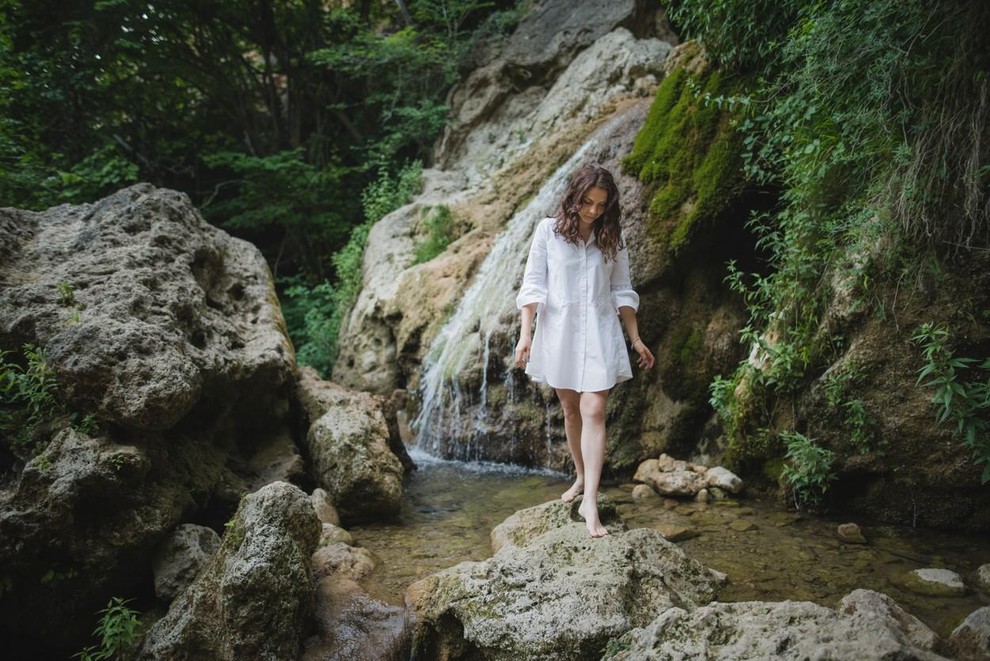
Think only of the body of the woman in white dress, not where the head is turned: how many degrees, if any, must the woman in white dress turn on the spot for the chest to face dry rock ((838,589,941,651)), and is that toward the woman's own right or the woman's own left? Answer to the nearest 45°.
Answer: approximately 45° to the woman's own left

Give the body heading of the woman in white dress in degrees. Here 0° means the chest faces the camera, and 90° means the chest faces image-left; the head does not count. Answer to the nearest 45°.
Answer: approximately 0°

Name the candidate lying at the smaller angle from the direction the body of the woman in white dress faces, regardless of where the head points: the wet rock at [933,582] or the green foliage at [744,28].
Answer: the wet rock

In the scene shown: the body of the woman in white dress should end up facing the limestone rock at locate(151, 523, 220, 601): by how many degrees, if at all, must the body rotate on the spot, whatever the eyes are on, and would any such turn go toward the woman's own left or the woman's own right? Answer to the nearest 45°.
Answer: approximately 90° to the woman's own right

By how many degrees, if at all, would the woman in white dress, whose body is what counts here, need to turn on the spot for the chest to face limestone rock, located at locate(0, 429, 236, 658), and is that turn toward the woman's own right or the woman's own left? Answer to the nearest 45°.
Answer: approximately 45° to the woman's own right

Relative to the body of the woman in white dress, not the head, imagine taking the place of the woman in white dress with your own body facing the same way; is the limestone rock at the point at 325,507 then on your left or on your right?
on your right

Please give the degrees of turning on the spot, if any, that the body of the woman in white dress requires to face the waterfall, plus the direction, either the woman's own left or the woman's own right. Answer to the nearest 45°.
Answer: approximately 180°

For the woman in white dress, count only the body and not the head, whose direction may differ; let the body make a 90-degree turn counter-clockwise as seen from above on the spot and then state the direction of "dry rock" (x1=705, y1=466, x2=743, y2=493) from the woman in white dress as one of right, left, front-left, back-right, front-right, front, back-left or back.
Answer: front-left

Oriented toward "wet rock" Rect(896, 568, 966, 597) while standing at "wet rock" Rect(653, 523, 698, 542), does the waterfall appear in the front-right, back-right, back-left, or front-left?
back-left
